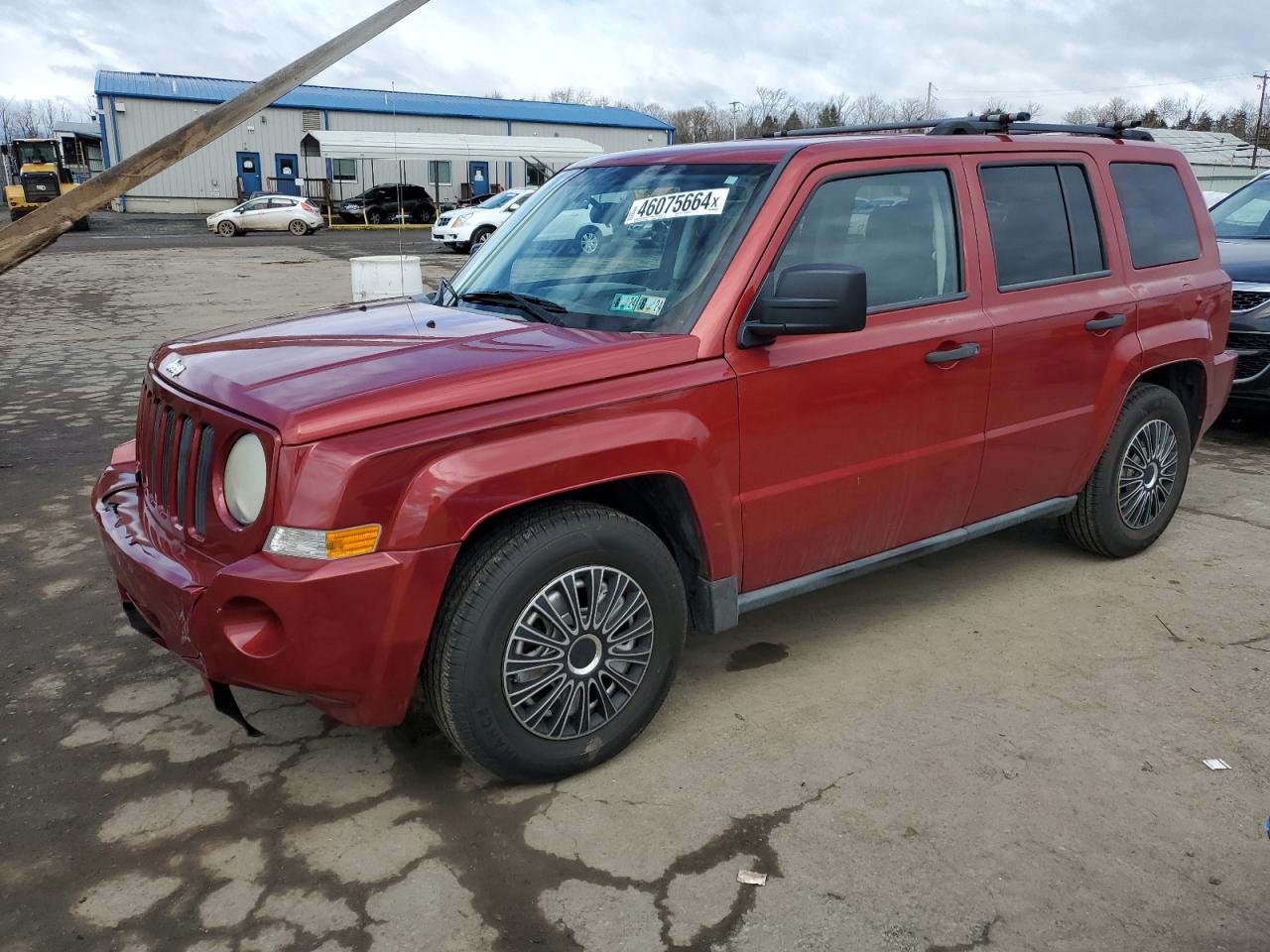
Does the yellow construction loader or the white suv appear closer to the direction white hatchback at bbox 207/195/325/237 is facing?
the yellow construction loader

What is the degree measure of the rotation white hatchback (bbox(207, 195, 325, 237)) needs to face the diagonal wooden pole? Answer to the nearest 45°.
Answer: approximately 90° to its left

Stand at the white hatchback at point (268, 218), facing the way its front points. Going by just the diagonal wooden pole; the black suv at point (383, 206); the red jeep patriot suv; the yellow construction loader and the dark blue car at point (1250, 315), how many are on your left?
3

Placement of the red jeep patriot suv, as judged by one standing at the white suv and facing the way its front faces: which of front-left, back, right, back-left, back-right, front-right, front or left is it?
front-left

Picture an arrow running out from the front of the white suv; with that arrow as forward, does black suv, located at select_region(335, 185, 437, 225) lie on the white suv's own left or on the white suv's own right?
on the white suv's own right

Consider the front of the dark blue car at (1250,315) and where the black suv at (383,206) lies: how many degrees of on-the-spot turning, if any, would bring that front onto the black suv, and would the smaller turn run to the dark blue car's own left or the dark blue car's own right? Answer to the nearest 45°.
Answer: approximately 90° to the dark blue car's own right

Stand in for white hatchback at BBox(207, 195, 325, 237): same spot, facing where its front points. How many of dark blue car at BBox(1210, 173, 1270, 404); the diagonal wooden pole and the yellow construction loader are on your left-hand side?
2

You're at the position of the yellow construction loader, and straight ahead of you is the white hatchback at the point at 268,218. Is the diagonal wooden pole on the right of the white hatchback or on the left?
right

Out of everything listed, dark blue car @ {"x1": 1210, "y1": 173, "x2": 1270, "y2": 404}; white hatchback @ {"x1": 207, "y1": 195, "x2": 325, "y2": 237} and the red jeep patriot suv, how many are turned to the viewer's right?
0

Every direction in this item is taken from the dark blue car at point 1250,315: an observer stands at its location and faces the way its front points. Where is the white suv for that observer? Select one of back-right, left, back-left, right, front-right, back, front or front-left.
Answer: right

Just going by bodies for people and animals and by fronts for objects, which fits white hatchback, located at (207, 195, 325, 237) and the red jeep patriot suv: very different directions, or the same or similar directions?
same or similar directions

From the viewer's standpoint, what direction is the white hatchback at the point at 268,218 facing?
to the viewer's left

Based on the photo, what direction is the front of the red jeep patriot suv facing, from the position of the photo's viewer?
facing the viewer and to the left of the viewer

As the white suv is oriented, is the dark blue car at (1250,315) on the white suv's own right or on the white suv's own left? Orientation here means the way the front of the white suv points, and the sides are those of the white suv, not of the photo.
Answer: on the white suv's own left

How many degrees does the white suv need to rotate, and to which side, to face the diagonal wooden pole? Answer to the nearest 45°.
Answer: approximately 45° to its left

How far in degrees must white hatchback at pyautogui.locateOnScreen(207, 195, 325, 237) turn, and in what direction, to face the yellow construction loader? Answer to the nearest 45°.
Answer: approximately 45° to its right

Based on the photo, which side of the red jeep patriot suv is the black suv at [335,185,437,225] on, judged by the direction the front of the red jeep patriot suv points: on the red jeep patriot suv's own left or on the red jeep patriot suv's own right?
on the red jeep patriot suv's own right

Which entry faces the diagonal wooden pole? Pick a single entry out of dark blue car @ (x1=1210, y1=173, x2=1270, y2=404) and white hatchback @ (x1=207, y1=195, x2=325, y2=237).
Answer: the dark blue car

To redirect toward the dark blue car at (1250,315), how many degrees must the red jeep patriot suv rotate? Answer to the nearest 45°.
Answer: approximately 180°

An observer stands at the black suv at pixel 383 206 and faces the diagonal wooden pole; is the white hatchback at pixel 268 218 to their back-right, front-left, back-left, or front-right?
front-right
